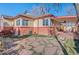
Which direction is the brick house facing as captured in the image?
toward the camera
